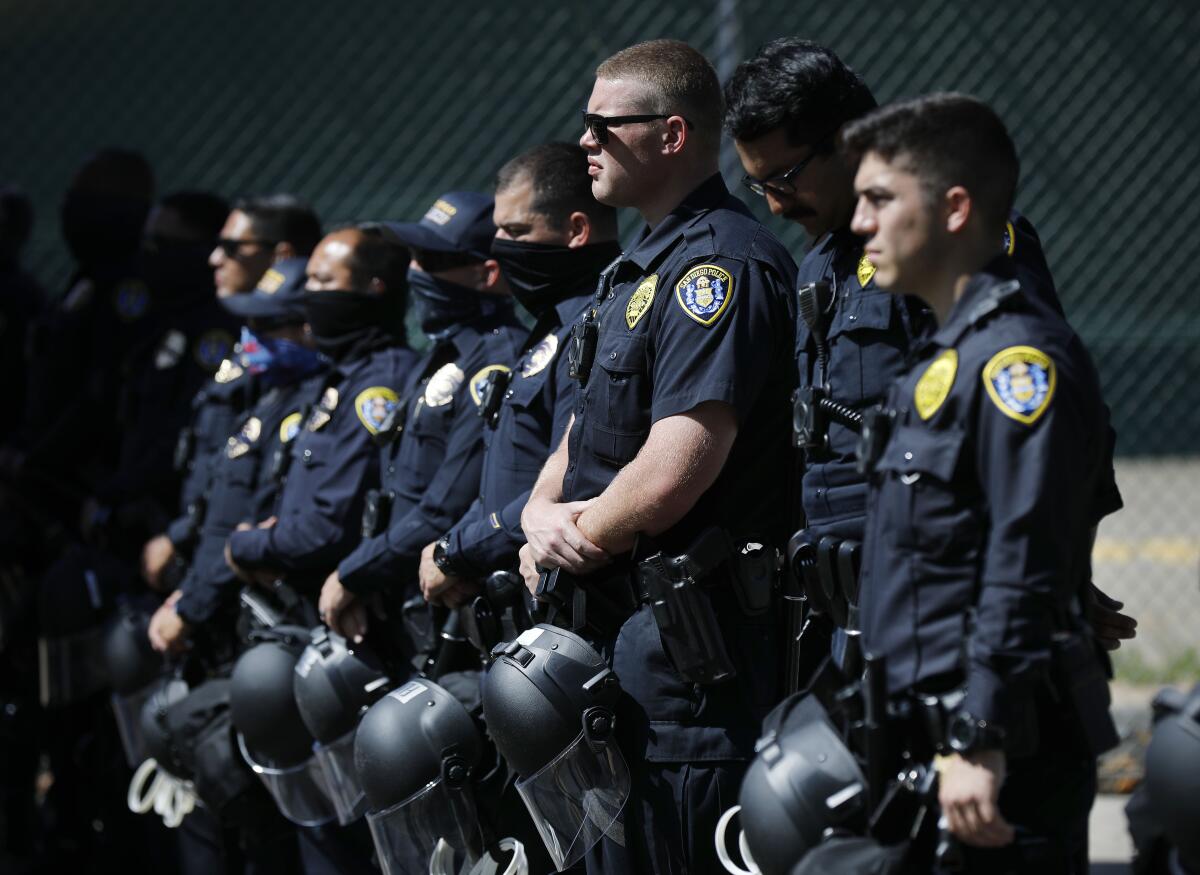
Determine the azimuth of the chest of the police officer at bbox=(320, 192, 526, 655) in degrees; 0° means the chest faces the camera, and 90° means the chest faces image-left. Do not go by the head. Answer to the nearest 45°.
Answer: approximately 45°

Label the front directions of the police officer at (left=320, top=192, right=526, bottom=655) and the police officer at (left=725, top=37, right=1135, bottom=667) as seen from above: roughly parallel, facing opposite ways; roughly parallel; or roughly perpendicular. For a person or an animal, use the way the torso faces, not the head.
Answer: roughly parallel

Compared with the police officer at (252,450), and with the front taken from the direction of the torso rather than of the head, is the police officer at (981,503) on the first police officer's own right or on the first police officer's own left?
on the first police officer's own left

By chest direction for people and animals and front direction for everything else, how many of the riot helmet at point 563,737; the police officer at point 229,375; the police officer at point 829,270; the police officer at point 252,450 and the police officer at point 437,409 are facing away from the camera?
0

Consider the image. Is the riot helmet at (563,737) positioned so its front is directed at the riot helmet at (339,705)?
no

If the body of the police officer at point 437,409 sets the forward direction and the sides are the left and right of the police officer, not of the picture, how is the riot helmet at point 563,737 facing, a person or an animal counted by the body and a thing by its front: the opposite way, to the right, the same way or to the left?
the same way

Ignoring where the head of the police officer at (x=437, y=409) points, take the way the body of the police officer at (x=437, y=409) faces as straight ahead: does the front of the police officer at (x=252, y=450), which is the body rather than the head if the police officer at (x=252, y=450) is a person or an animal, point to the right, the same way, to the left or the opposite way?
the same way

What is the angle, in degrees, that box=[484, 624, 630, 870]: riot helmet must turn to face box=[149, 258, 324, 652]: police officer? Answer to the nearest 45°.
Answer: approximately 90° to its right

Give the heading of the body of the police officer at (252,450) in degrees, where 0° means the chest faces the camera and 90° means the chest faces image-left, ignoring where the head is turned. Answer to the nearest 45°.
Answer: approximately 45°

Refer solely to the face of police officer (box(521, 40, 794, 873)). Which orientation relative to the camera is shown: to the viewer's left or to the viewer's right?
to the viewer's left

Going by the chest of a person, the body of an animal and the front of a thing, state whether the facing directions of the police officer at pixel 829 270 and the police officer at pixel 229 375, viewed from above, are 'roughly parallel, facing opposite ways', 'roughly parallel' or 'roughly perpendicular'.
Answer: roughly parallel

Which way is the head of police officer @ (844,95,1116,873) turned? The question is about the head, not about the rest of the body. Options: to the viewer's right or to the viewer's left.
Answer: to the viewer's left

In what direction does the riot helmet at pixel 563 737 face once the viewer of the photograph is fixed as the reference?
facing the viewer and to the left of the viewer

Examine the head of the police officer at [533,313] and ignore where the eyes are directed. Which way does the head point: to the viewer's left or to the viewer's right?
to the viewer's left

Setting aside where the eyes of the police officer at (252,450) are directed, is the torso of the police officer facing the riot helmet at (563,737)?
no

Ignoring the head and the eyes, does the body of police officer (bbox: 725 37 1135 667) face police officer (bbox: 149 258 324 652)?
no
